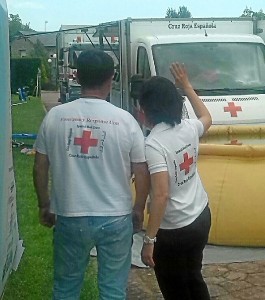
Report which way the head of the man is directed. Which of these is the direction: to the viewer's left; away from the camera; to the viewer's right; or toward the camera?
away from the camera

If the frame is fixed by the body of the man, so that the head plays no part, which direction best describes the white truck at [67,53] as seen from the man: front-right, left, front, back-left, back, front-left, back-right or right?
front

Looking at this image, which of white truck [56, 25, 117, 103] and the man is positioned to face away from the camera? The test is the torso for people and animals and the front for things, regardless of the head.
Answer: the man

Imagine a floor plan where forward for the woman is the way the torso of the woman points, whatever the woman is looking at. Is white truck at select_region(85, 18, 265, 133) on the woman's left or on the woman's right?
on the woman's right

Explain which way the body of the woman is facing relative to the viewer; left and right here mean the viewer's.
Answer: facing away from the viewer and to the left of the viewer

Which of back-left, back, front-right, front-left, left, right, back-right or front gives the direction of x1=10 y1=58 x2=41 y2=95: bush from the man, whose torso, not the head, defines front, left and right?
front

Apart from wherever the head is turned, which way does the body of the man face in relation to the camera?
away from the camera

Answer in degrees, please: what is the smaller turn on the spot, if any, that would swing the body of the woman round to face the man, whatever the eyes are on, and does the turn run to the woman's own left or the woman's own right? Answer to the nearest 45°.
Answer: approximately 90° to the woman's own left

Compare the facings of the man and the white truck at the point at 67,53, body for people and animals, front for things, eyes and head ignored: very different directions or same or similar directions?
very different directions

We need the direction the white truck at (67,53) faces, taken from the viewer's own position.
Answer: facing the viewer

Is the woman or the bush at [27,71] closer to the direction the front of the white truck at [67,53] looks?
the woman
